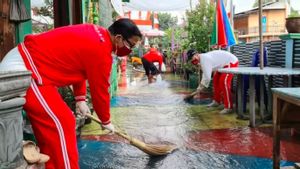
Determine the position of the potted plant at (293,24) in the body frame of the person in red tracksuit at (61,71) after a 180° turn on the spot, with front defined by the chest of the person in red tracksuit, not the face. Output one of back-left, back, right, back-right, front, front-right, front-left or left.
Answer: back-right

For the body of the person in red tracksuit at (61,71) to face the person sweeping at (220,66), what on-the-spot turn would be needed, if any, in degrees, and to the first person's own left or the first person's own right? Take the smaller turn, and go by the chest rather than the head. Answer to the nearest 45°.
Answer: approximately 45° to the first person's own left

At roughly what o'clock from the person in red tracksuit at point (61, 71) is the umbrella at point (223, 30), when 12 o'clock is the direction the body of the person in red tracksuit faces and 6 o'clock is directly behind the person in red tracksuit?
The umbrella is roughly at 10 o'clock from the person in red tracksuit.

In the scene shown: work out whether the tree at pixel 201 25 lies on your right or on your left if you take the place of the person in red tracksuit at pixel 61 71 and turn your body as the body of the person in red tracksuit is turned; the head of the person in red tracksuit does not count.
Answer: on your left

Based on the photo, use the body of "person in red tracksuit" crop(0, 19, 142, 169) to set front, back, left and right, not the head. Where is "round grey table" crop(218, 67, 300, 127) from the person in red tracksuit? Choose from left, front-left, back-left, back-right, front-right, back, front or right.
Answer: front-left

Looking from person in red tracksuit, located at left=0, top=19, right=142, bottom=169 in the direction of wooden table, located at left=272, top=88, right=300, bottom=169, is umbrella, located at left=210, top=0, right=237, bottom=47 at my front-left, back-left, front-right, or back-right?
front-left

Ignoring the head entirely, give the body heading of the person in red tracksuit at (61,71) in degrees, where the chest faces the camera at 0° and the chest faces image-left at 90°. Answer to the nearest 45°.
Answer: approximately 270°

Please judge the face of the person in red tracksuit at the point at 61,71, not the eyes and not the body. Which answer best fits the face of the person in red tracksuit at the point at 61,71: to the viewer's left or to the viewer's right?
to the viewer's right

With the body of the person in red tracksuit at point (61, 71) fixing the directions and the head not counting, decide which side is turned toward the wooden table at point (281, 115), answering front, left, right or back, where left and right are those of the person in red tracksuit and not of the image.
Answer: front
